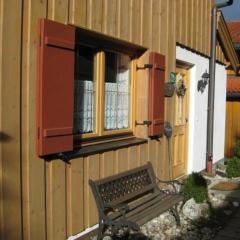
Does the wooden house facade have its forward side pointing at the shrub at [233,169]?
no

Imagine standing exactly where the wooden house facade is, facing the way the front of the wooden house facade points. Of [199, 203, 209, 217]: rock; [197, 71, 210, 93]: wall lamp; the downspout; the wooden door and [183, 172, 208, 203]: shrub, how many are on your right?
0

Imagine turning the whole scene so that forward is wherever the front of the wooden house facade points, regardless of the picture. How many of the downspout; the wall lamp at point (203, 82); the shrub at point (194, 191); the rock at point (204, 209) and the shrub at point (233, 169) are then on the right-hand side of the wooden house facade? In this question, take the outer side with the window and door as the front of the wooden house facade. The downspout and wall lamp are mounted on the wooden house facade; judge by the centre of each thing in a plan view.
0

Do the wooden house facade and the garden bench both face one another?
no

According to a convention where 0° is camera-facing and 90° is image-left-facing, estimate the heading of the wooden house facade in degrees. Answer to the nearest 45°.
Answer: approximately 315°

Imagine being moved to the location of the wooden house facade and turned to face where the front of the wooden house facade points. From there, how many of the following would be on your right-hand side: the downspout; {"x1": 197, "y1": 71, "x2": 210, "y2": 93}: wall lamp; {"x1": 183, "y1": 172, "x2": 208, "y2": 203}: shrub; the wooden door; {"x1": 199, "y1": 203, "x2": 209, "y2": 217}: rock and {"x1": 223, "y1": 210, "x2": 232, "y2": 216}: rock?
0

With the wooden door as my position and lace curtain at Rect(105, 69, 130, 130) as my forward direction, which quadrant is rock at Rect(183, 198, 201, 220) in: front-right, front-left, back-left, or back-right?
front-left

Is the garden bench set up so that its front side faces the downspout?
no

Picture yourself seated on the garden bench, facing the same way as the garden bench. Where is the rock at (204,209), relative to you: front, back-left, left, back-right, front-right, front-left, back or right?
left

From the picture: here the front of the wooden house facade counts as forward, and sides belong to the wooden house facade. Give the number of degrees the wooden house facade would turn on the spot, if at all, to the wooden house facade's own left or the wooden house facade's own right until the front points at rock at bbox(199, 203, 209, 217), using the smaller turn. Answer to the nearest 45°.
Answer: approximately 90° to the wooden house facade's own left

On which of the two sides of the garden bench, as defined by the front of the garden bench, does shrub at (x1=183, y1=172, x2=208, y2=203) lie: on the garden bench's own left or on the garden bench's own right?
on the garden bench's own left

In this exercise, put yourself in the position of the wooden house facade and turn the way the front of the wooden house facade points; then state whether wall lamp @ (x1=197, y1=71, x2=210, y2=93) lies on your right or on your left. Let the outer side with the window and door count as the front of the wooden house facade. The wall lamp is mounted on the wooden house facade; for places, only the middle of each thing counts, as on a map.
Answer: on your left

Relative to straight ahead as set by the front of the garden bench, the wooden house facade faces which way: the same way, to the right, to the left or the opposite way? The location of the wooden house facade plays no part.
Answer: the same way

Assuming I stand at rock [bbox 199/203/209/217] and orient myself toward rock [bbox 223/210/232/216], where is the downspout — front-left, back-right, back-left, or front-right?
front-left

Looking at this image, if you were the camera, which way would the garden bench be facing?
facing the viewer and to the right of the viewer
